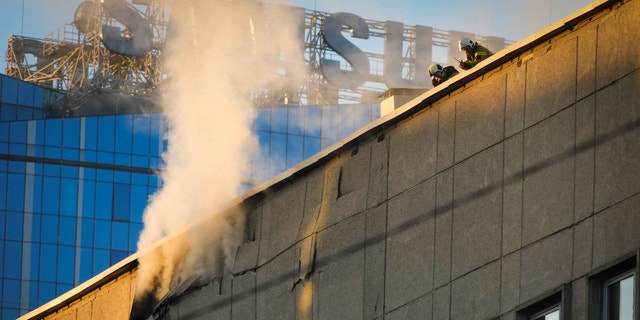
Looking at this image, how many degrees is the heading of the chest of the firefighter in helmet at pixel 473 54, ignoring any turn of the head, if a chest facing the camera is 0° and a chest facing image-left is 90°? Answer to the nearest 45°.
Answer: approximately 90°

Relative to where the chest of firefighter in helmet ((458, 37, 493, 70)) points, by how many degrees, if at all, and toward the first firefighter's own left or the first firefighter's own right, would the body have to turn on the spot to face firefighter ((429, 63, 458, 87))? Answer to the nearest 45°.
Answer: approximately 45° to the first firefighter's own right
